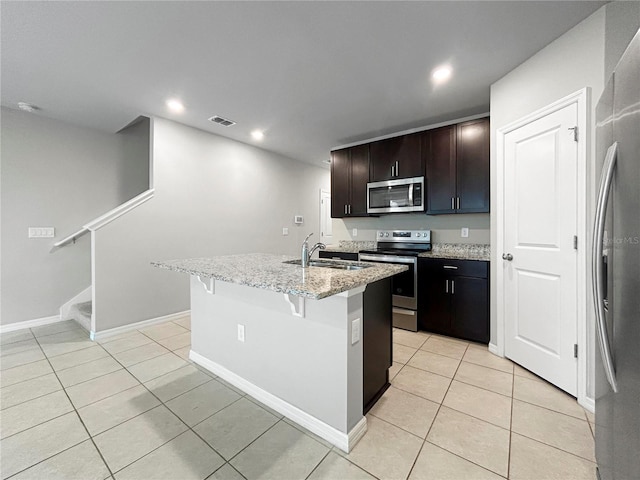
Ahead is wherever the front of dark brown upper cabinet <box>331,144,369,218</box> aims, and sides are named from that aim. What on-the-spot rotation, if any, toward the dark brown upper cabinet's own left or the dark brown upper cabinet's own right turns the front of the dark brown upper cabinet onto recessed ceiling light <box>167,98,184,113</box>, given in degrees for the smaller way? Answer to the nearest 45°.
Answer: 0° — it already faces it

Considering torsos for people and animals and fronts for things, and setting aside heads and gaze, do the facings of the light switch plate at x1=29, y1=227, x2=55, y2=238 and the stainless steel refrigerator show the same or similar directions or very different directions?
very different directions

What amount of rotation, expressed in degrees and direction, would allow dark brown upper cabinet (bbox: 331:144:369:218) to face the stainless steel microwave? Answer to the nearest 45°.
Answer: approximately 90° to its left

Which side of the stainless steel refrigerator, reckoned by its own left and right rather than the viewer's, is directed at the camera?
left

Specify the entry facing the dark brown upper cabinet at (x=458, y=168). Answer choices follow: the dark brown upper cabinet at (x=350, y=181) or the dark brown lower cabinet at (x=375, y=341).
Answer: the dark brown lower cabinet

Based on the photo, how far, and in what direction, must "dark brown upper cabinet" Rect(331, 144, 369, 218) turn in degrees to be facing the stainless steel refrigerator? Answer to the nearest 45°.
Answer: approximately 45° to its left

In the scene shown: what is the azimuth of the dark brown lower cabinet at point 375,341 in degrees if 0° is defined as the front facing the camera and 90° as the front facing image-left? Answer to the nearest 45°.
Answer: approximately 225°

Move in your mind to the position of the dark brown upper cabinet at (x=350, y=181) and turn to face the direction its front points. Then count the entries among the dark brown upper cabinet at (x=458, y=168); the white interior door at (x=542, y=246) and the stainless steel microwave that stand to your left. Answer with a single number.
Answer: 3
